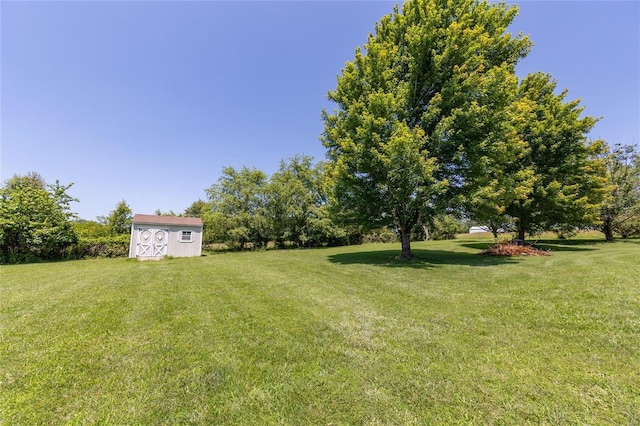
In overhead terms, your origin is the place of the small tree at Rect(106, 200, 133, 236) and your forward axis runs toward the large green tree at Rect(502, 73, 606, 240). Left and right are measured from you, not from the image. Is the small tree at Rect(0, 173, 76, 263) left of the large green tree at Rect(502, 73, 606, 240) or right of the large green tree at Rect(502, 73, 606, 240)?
right

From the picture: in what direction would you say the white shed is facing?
toward the camera

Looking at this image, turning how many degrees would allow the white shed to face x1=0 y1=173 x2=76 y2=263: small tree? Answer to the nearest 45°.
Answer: approximately 90° to its right

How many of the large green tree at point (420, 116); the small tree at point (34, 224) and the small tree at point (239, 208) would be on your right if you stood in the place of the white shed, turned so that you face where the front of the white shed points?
1

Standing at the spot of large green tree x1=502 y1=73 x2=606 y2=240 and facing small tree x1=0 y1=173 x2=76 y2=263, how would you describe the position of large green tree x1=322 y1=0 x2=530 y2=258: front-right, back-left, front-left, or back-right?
front-left

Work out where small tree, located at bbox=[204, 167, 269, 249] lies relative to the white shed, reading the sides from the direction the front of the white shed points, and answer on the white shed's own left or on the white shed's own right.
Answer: on the white shed's own left

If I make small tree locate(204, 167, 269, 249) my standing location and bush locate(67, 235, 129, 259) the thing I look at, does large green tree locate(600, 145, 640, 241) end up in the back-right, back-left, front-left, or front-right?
back-left

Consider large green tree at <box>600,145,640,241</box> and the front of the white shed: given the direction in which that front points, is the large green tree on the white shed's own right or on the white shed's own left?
on the white shed's own left

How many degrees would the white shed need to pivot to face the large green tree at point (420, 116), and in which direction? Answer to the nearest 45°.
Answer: approximately 45° to its left

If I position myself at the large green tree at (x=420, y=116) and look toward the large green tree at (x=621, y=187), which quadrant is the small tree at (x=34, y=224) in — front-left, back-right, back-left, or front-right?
back-left

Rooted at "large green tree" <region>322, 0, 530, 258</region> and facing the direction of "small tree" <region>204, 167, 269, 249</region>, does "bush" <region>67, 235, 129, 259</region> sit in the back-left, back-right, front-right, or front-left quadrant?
front-left

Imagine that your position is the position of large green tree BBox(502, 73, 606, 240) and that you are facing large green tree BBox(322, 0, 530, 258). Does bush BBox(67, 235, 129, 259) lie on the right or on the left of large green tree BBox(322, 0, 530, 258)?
right

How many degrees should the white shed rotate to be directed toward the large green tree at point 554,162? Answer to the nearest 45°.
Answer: approximately 45° to its left
